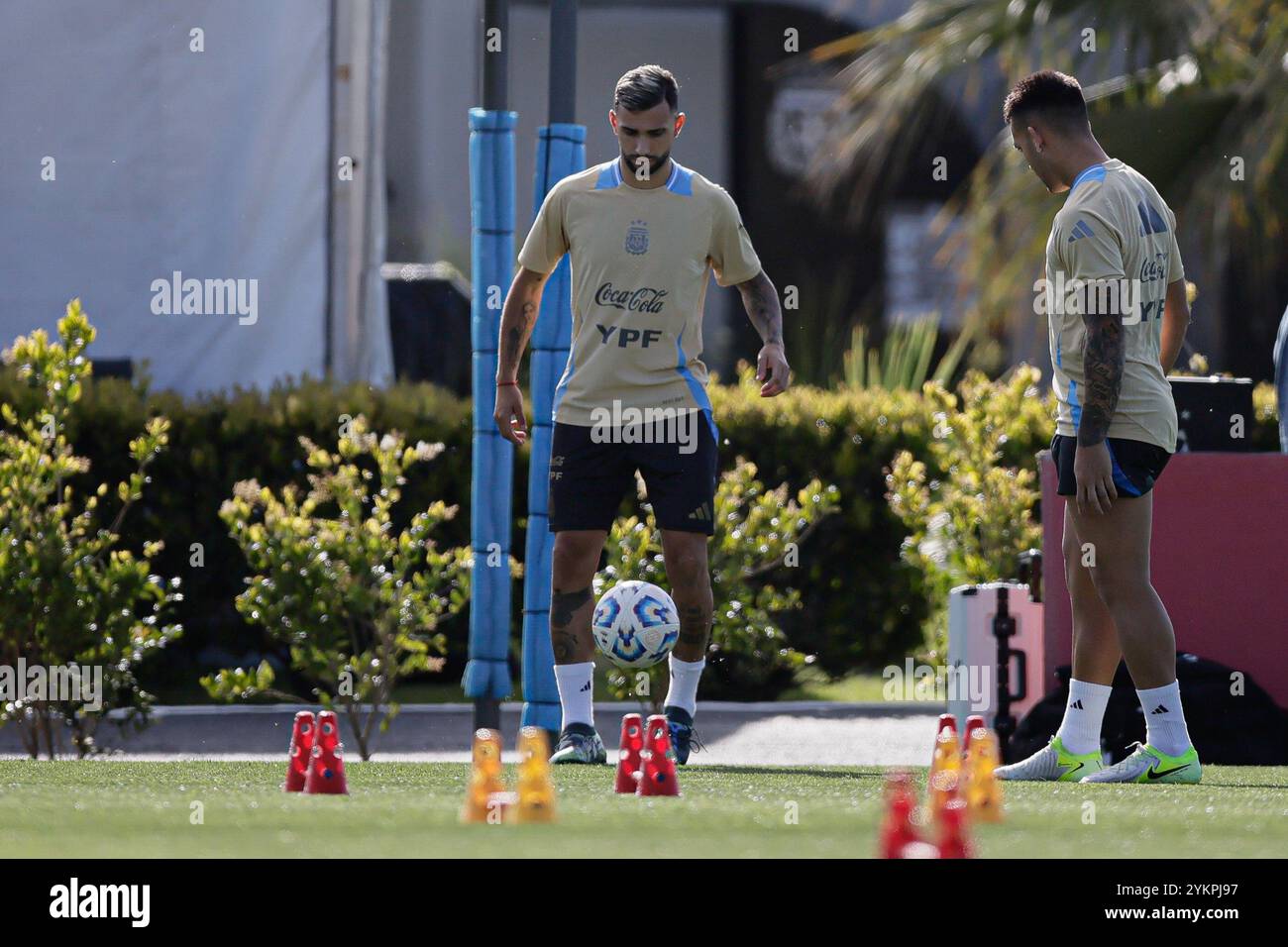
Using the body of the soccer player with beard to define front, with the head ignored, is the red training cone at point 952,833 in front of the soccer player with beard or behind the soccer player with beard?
in front

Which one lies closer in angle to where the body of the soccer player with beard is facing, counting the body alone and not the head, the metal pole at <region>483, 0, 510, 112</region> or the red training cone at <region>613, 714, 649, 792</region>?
the red training cone

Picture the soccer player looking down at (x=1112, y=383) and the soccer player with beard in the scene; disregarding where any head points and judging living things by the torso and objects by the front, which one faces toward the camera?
the soccer player with beard

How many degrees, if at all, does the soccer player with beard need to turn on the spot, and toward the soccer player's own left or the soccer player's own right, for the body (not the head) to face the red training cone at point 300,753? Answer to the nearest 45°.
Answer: approximately 45° to the soccer player's own right

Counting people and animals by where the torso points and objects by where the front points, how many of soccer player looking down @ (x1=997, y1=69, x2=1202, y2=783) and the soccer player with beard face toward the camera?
1

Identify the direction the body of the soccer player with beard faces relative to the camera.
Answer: toward the camera

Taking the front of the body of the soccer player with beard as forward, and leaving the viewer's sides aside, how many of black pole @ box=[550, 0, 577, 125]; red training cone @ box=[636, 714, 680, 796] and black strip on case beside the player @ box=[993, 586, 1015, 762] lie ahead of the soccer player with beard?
1

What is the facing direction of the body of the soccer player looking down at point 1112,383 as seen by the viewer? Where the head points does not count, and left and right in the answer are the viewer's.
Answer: facing away from the viewer and to the left of the viewer

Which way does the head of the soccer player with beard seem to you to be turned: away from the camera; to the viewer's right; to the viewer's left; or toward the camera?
toward the camera

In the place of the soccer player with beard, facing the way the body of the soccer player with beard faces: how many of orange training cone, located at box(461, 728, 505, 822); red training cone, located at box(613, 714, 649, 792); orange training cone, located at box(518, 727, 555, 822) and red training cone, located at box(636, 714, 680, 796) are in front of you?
4

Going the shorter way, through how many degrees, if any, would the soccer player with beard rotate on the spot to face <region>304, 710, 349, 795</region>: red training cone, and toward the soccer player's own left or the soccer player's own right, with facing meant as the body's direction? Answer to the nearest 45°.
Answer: approximately 45° to the soccer player's own right
